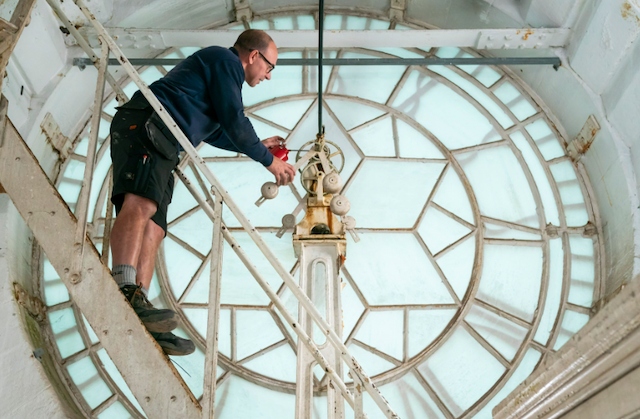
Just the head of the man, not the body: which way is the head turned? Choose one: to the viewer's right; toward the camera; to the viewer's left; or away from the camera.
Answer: to the viewer's right

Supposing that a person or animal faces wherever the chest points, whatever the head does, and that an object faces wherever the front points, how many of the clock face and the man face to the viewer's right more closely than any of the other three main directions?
1

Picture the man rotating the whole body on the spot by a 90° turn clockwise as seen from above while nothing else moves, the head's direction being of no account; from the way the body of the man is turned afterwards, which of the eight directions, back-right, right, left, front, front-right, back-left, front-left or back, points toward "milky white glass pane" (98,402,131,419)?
back

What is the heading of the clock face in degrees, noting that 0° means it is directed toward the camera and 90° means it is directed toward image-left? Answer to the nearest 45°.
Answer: approximately 180°

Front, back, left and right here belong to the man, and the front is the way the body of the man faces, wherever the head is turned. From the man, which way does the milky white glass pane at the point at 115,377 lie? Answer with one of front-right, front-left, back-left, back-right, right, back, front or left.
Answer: left

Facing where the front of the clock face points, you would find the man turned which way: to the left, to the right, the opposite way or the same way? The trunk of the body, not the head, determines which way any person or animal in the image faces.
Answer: to the right

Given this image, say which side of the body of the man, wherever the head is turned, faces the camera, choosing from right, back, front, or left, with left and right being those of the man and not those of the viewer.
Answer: right
